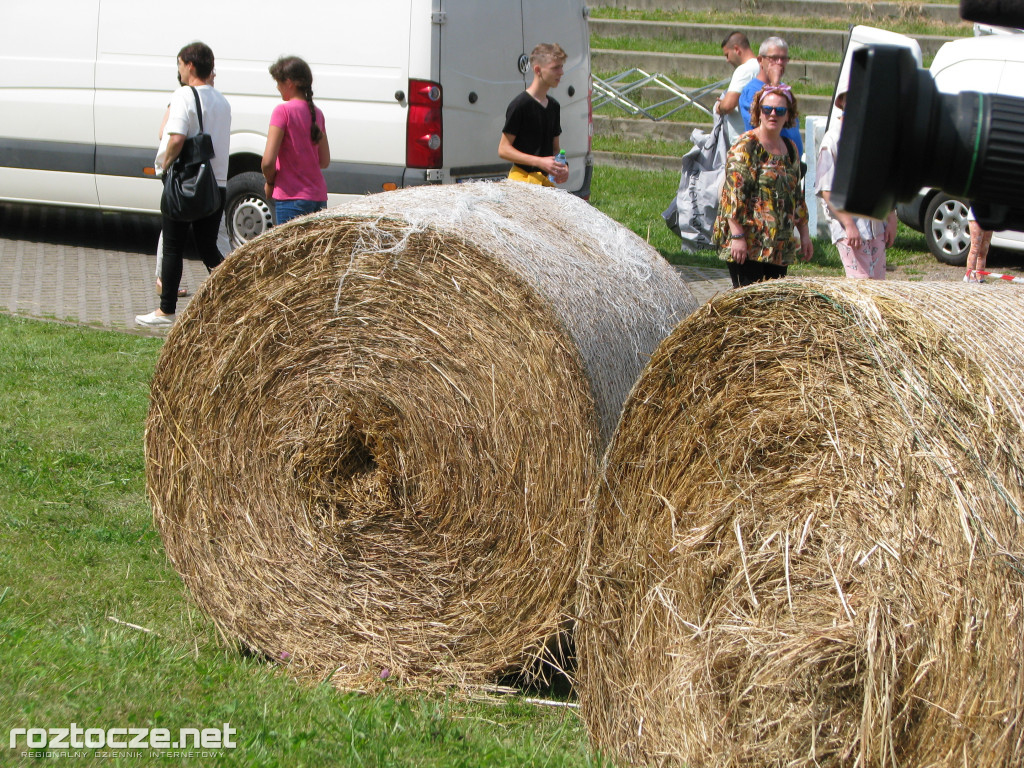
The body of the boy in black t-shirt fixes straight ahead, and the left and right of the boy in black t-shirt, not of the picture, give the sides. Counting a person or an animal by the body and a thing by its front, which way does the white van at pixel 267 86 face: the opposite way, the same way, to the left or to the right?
the opposite way

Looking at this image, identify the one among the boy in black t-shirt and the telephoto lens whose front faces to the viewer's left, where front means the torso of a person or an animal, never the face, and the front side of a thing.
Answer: the telephoto lens

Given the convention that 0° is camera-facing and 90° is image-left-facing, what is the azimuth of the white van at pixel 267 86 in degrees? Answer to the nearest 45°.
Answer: approximately 135°

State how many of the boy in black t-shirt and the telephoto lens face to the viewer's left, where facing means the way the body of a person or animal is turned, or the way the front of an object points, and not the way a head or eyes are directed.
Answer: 1

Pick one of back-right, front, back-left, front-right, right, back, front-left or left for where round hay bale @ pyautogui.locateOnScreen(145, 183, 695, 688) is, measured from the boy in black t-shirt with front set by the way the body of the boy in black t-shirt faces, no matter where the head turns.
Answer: front-right

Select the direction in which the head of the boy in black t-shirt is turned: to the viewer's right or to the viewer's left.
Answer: to the viewer's right

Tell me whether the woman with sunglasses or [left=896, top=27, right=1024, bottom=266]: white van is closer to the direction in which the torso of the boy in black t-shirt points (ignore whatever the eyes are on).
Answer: the woman with sunglasses

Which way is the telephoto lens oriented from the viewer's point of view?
to the viewer's left

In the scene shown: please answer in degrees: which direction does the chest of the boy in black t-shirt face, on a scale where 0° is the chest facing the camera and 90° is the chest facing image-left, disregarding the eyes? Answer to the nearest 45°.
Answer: approximately 315°

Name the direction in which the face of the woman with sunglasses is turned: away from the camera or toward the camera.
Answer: toward the camera

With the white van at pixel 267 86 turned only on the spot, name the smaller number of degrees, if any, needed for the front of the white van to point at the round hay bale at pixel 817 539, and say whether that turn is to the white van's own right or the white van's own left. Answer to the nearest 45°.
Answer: approximately 135° to the white van's own left

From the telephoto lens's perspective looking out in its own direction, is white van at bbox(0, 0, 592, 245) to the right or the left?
on its right
